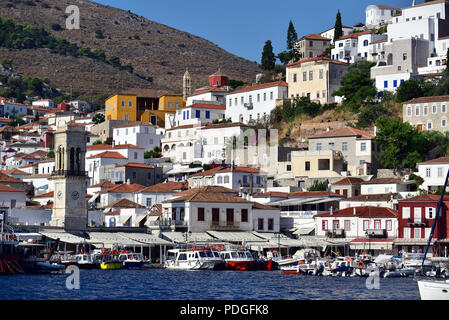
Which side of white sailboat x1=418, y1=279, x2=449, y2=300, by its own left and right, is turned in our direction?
left
